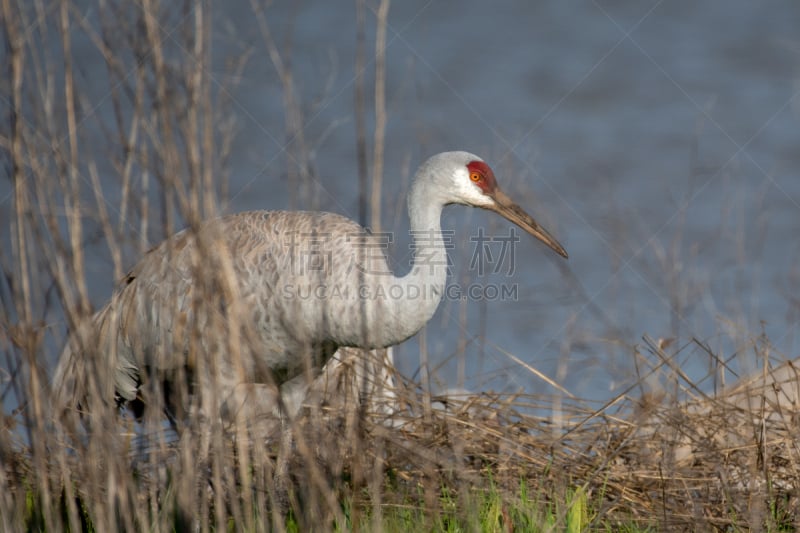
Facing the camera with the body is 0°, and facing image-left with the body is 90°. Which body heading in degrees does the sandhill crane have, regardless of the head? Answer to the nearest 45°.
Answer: approximately 270°
